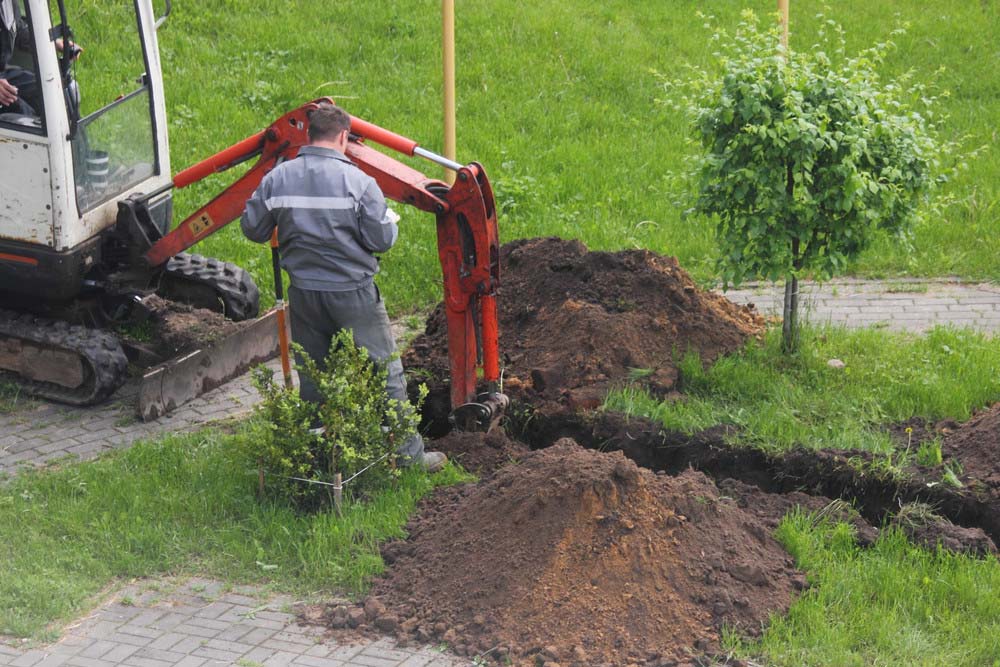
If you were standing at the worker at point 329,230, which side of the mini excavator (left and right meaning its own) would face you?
front

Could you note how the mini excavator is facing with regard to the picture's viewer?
facing the viewer and to the right of the viewer

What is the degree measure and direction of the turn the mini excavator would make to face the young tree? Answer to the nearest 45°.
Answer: approximately 45° to its left

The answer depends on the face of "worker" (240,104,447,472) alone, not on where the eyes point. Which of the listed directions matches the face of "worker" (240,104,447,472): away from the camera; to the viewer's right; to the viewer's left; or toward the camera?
away from the camera

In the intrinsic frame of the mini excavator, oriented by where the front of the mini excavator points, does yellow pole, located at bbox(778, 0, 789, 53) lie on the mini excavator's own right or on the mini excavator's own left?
on the mini excavator's own left

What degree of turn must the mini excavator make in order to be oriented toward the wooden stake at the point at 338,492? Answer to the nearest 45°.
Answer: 0° — it already faces it

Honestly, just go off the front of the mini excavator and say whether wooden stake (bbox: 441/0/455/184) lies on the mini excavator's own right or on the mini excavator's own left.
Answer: on the mini excavator's own left
